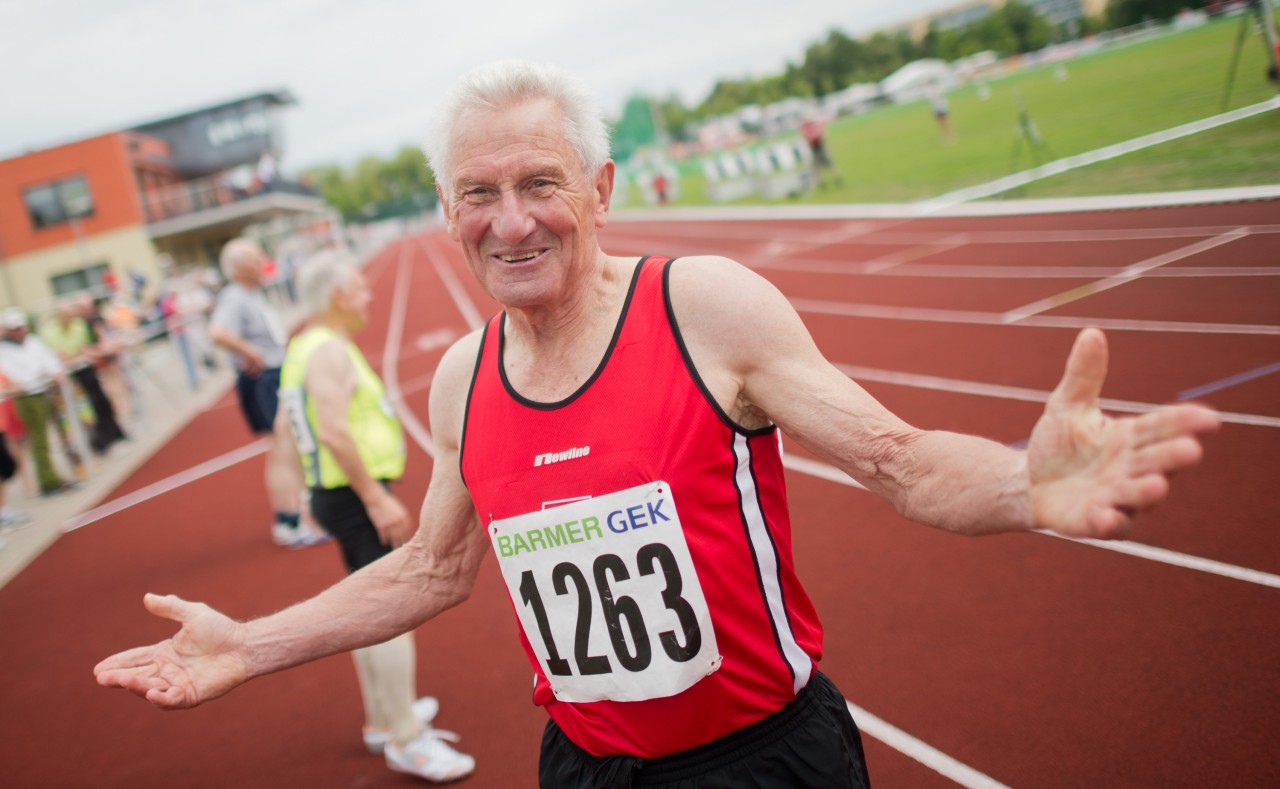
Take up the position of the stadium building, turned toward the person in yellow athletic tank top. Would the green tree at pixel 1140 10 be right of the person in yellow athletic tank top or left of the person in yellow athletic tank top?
left

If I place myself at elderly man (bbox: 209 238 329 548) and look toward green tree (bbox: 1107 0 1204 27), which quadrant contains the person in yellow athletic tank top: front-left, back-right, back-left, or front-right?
back-right

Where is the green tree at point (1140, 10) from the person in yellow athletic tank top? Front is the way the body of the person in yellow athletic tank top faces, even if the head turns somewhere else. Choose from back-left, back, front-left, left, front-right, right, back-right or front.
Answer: front-left

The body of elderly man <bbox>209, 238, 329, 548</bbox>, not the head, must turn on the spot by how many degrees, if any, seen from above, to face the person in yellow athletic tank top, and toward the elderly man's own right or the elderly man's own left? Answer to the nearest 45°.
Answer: approximately 90° to the elderly man's own right

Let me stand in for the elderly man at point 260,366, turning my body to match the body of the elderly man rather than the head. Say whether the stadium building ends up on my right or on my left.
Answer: on my left

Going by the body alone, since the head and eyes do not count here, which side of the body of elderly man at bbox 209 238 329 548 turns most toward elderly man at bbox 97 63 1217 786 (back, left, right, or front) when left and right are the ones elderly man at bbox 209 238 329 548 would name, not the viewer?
right

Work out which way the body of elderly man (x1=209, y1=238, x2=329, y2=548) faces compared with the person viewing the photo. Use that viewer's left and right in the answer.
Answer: facing to the right of the viewer

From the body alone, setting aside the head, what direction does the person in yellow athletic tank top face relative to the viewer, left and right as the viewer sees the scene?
facing to the right of the viewer

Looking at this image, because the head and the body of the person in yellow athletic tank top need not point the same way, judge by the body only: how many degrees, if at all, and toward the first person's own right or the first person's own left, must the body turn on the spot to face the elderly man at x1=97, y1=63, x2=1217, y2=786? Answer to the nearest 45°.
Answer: approximately 90° to the first person's own right
